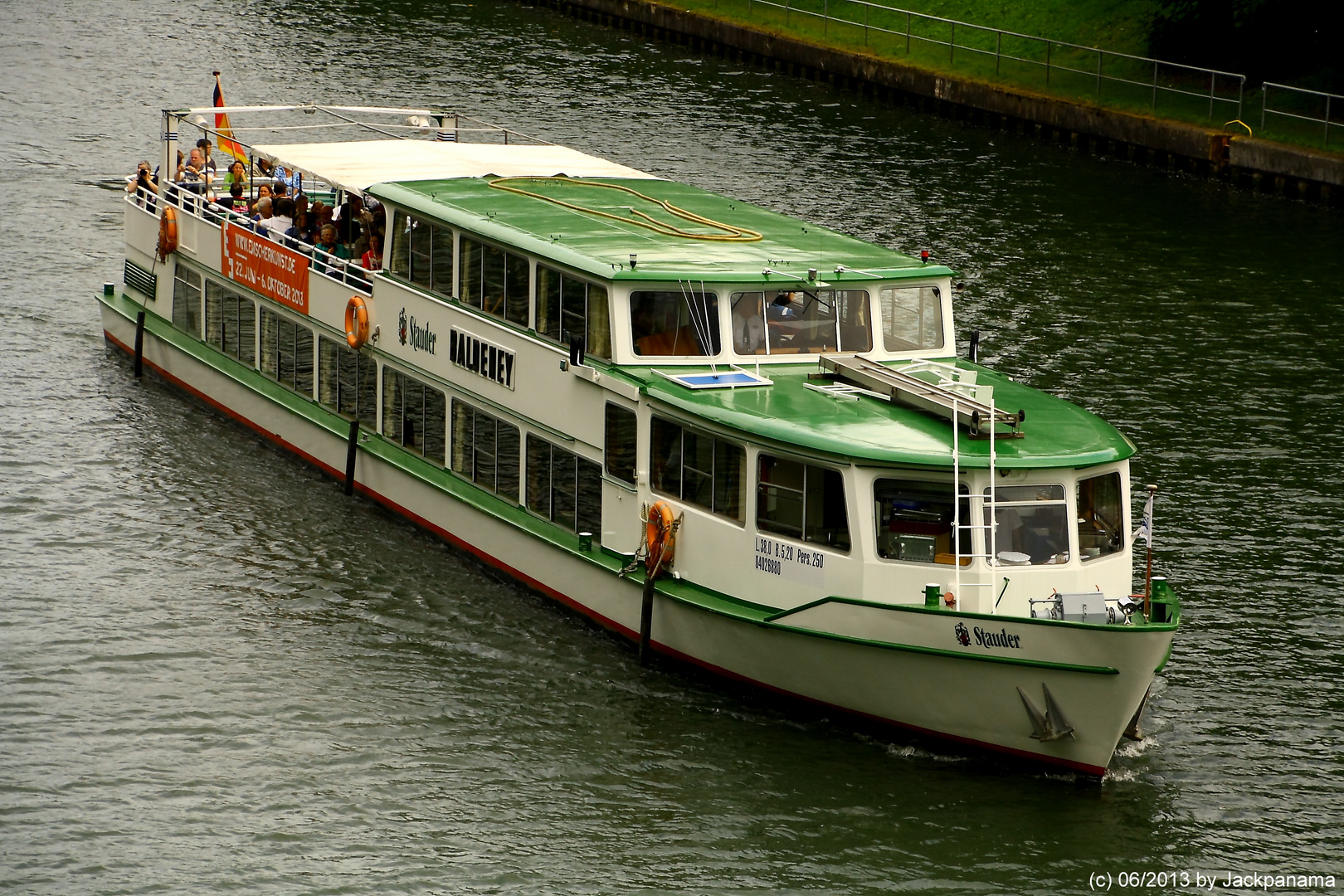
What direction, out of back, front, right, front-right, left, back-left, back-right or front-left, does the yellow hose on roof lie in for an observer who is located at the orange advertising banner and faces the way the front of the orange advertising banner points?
left

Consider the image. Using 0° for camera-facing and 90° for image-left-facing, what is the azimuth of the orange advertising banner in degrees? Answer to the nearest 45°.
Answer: approximately 45°

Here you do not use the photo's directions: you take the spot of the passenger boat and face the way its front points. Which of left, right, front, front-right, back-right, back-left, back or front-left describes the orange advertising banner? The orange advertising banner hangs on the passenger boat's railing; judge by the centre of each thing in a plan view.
back

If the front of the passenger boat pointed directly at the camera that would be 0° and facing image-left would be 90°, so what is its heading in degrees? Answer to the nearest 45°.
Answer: approximately 315°

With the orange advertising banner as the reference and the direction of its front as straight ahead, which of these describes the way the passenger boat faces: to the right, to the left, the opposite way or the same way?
to the left
